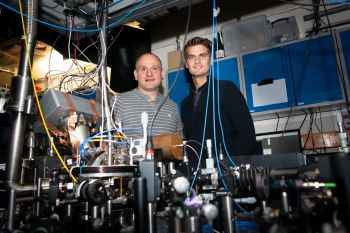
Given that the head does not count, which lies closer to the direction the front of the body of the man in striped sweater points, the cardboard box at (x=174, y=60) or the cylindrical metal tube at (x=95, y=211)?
the cylindrical metal tube

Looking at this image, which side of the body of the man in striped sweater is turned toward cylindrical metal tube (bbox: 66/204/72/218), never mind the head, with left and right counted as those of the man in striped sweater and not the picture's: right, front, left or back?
front

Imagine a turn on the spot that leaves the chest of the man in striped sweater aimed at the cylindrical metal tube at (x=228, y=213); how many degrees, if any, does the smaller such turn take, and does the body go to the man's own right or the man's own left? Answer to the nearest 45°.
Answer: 0° — they already face it

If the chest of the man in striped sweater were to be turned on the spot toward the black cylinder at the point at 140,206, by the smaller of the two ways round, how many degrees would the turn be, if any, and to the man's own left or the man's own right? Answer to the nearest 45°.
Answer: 0° — they already face it

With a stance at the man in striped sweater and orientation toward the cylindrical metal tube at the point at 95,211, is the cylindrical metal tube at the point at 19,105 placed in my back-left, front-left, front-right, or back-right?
front-right

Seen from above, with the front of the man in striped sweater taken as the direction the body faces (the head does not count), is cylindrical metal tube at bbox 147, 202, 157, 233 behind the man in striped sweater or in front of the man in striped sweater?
in front

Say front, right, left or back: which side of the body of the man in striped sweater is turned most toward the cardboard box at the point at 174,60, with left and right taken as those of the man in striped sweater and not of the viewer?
back

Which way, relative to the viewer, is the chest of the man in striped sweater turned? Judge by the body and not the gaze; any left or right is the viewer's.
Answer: facing the viewer

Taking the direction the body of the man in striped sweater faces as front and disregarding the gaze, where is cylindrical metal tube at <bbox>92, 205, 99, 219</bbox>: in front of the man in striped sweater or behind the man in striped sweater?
in front

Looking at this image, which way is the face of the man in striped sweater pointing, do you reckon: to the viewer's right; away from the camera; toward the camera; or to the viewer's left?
toward the camera
